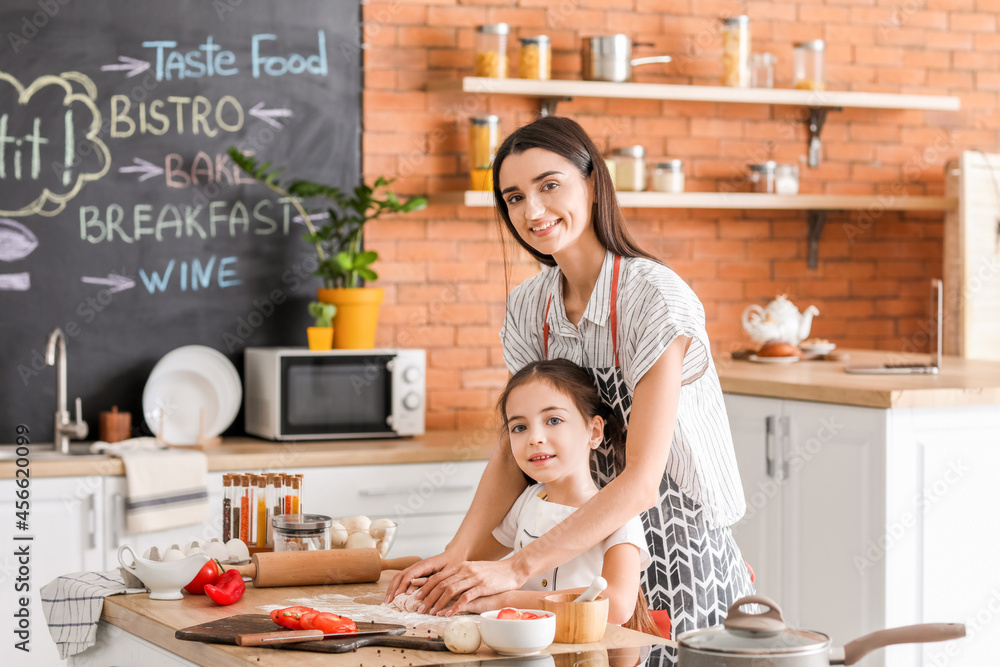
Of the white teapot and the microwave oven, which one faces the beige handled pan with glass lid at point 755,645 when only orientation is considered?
the microwave oven

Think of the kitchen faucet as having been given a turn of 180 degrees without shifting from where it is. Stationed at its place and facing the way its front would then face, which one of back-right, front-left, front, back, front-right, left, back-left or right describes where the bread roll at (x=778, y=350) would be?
front-right

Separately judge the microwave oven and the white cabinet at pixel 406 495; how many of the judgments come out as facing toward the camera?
2

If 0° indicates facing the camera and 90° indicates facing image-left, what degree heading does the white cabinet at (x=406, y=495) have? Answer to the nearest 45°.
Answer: approximately 0°

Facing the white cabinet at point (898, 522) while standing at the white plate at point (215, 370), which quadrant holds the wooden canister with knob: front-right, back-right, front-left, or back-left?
back-right

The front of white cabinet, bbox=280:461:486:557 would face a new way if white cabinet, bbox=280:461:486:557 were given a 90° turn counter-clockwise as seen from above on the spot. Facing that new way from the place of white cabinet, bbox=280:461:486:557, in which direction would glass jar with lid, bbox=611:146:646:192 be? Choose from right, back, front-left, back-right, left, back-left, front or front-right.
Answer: front-left
